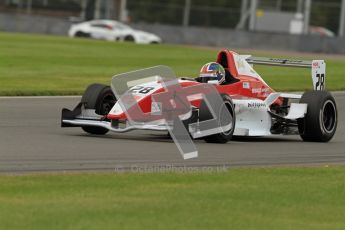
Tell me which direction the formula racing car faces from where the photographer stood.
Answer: facing the viewer and to the left of the viewer
